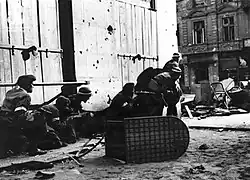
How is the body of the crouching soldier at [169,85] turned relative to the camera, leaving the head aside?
to the viewer's right

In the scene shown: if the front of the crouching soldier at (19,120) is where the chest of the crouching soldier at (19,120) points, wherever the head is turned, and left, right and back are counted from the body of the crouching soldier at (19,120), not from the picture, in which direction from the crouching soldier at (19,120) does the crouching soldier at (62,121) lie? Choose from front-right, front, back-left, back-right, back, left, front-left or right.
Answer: front-left

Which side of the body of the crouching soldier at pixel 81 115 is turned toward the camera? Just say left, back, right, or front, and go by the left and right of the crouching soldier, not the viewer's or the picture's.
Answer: right

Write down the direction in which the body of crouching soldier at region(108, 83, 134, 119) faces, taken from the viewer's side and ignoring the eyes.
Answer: to the viewer's right

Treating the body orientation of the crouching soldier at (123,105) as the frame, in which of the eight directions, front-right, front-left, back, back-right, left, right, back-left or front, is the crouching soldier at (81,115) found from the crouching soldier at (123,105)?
back-left

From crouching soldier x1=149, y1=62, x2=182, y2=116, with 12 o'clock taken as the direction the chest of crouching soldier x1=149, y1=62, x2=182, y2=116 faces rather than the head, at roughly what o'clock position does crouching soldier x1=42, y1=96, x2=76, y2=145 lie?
crouching soldier x1=42, y1=96, x2=76, y2=145 is roughly at 6 o'clock from crouching soldier x1=149, y1=62, x2=182, y2=116.
